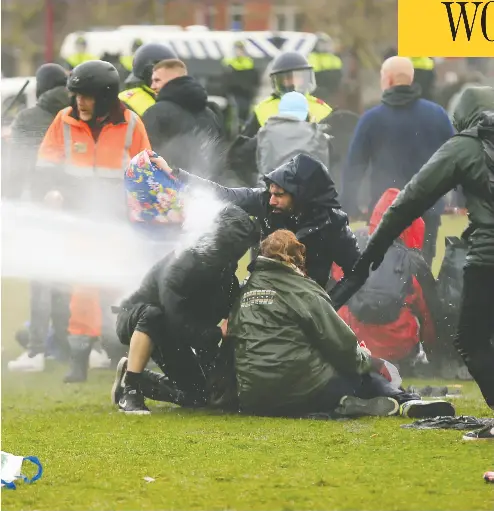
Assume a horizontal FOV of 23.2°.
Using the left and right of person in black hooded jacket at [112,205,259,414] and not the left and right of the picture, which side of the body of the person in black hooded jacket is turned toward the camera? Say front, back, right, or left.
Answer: right

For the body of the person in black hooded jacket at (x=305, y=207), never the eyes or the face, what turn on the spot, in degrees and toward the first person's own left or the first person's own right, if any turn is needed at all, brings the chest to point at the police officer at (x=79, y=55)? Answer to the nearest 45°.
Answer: approximately 90° to the first person's own right

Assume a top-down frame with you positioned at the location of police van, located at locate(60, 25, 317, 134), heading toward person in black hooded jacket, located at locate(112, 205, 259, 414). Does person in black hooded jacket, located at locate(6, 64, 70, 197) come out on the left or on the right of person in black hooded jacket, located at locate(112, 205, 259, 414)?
right

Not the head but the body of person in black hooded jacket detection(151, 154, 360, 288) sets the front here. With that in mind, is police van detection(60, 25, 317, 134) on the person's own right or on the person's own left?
on the person's own right

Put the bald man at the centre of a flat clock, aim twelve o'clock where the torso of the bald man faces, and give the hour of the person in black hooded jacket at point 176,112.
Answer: The person in black hooded jacket is roughly at 8 o'clock from the bald man.

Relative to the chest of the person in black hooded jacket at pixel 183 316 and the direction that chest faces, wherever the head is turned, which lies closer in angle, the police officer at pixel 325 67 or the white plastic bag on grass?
the police officer

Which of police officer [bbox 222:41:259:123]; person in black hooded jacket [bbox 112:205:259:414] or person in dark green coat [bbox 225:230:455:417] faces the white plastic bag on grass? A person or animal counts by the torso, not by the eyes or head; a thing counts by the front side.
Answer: the police officer
